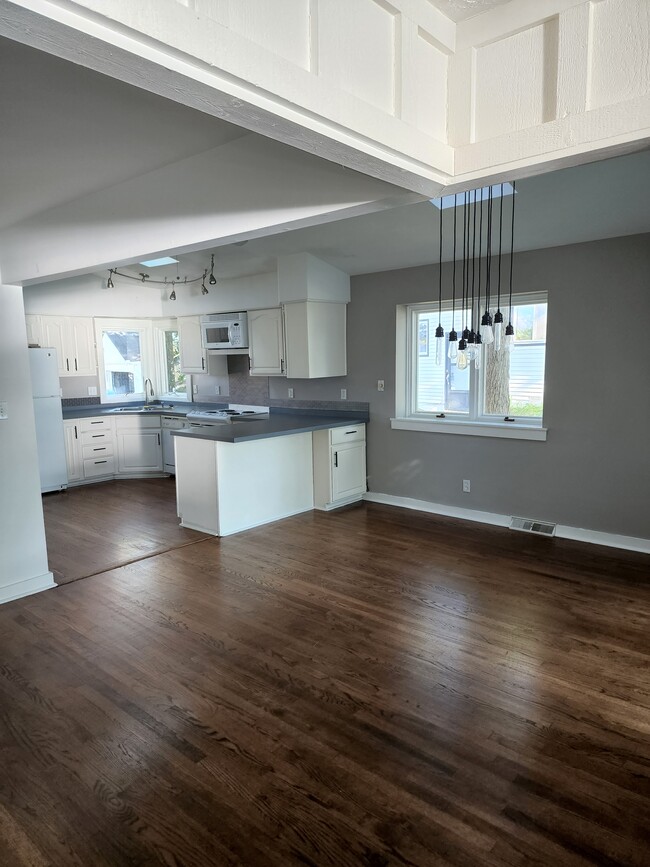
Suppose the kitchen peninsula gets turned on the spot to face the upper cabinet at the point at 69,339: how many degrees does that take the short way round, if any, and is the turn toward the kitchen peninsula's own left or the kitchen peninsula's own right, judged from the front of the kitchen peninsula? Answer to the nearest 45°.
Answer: approximately 180°

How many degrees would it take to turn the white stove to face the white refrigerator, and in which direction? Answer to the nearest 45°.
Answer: approximately 45° to its right

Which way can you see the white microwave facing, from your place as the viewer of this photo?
facing the viewer and to the left of the viewer

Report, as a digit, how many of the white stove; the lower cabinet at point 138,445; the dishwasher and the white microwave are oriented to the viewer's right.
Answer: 0

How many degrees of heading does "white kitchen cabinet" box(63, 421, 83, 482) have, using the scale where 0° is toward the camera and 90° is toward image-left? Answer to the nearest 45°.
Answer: approximately 315°

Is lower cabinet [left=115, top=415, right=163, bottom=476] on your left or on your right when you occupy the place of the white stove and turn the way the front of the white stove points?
on your right

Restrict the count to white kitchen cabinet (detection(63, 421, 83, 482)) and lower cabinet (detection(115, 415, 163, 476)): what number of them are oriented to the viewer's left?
0

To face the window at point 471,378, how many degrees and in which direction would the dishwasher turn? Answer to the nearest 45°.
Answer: approximately 90° to its left

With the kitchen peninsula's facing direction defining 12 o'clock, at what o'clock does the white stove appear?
The white stove is roughly at 7 o'clock from the kitchen peninsula.

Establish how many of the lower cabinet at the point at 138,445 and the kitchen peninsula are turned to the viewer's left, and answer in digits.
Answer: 0

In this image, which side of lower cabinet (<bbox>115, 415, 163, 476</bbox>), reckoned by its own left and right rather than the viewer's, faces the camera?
front

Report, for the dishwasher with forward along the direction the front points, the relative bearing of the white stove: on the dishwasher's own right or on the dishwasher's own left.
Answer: on the dishwasher's own left

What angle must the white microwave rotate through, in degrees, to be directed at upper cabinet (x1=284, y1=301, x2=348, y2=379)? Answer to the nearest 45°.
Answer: approximately 90° to its left
